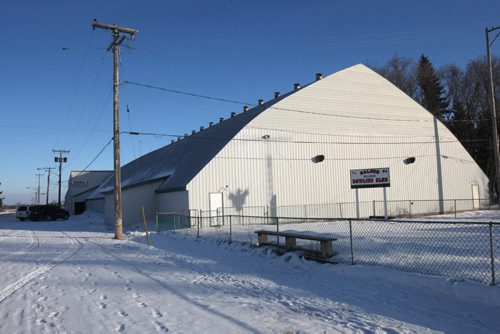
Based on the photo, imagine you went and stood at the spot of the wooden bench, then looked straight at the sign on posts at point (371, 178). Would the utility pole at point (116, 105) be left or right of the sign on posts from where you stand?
left

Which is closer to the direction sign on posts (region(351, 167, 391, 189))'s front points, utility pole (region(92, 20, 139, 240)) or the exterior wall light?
the utility pole

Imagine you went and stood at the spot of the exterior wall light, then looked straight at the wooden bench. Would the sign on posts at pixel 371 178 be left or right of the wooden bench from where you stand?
left

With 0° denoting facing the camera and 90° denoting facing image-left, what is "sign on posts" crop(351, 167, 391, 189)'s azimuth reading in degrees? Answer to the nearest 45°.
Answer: approximately 0°

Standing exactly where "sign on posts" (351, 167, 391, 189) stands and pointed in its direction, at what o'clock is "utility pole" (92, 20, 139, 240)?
The utility pole is roughly at 2 o'clock from the sign on posts.

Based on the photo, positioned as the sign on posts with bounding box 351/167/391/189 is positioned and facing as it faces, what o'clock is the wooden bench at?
The wooden bench is roughly at 12 o'clock from the sign on posts.

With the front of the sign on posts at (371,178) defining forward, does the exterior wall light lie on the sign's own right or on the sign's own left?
on the sign's own right

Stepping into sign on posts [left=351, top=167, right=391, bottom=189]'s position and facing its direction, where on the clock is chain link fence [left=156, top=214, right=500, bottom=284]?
The chain link fence is roughly at 12 o'clock from the sign on posts.
